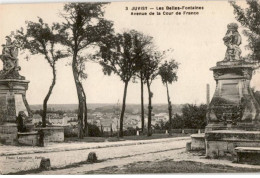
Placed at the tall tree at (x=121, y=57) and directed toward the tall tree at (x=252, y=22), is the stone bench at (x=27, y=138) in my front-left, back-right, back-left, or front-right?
back-right
